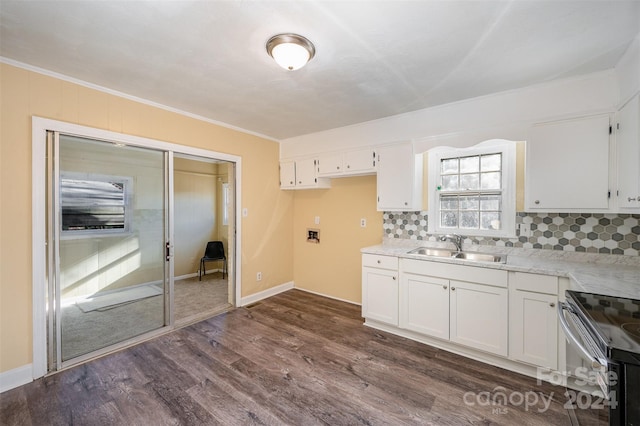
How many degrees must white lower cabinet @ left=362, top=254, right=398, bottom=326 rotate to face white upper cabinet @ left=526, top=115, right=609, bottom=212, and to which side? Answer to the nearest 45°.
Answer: approximately 135° to its left

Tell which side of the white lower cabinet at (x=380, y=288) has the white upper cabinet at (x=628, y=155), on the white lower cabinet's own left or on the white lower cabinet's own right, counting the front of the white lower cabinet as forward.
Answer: on the white lower cabinet's own left

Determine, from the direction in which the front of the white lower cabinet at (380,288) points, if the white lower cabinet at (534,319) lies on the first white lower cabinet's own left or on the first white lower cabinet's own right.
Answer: on the first white lower cabinet's own left

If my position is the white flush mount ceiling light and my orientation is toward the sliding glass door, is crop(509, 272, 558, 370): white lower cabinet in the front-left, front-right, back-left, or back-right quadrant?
back-right

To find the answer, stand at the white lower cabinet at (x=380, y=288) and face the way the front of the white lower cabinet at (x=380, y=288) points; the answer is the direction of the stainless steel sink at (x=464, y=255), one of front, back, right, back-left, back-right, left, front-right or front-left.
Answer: back-left

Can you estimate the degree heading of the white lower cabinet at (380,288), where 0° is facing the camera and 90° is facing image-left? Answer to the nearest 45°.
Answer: approximately 45°
